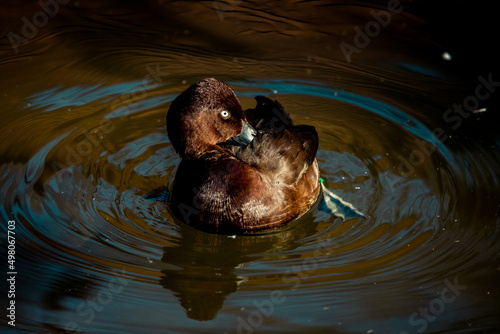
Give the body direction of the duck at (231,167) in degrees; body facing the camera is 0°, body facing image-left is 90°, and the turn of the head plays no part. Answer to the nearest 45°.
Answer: approximately 45°
